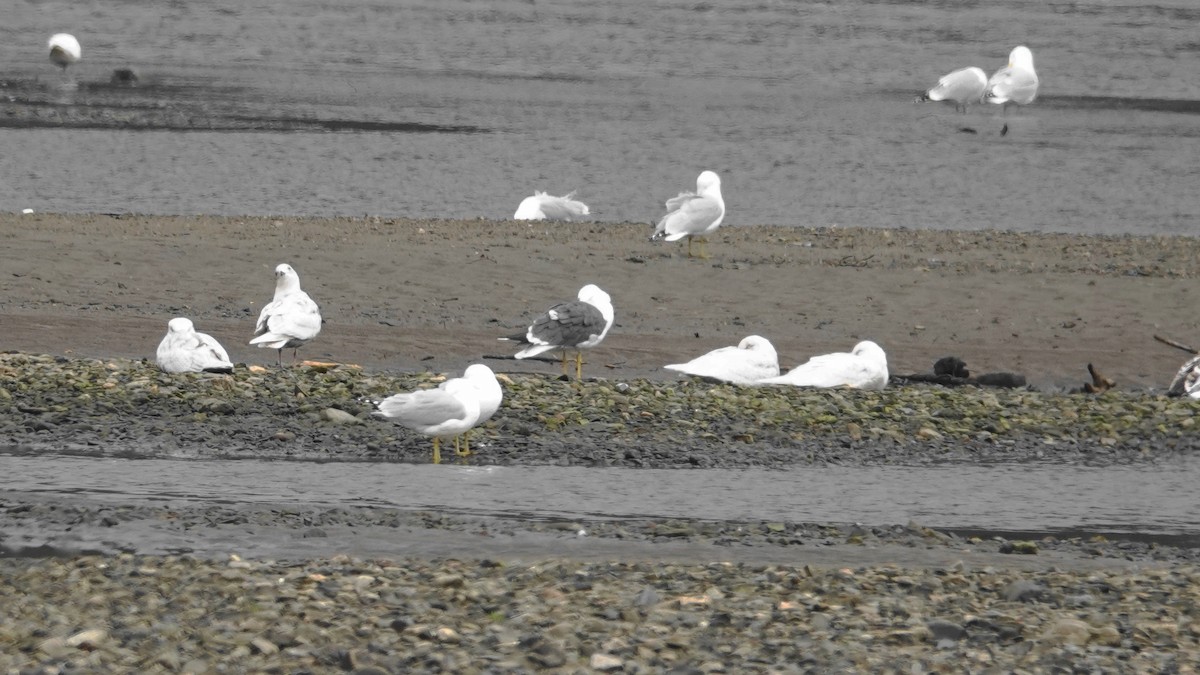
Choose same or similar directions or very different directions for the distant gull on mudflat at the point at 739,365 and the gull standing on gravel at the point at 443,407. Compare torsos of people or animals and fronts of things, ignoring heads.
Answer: same or similar directions

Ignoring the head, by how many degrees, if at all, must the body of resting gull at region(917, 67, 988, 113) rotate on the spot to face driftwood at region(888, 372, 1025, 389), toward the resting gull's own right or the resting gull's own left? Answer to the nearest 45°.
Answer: approximately 90° to the resting gull's own right

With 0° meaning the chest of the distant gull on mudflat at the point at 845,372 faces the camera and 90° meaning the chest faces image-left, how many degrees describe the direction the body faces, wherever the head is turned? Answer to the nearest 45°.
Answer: approximately 270°

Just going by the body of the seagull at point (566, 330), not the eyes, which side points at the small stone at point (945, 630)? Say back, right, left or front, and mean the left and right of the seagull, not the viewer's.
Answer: right

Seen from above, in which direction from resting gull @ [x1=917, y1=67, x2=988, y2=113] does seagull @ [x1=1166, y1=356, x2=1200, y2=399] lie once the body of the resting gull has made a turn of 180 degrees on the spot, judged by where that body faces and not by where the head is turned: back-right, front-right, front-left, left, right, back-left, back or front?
left

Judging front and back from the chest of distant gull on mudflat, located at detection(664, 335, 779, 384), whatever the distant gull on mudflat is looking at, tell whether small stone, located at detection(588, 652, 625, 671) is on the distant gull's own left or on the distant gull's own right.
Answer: on the distant gull's own right

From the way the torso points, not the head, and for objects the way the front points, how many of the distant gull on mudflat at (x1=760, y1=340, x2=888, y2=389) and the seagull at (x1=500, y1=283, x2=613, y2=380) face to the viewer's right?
2

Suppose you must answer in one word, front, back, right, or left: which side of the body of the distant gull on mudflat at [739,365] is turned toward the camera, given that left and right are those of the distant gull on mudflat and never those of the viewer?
right

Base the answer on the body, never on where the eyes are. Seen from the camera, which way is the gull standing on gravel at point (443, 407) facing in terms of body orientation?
to the viewer's right
